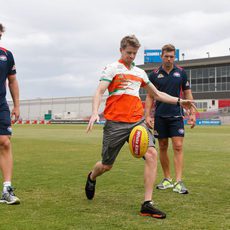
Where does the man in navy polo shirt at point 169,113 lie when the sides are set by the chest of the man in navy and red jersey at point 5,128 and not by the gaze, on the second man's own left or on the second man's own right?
on the second man's own left

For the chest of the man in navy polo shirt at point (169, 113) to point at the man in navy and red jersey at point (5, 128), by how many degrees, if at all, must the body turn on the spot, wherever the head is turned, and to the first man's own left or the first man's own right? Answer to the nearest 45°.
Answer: approximately 45° to the first man's own right

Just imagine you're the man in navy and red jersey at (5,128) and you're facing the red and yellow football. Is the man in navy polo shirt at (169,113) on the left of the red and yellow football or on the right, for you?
left

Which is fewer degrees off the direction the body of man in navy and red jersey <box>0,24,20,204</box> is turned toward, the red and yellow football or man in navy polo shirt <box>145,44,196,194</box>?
the red and yellow football

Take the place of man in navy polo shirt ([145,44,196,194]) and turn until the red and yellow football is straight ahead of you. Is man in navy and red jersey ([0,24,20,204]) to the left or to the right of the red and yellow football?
right

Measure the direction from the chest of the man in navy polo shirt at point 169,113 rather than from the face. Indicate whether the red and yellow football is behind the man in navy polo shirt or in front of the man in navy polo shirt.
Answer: in front

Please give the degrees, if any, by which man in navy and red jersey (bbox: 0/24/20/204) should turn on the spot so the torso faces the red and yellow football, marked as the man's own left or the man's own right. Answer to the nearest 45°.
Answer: approximately 45° to the man's own left

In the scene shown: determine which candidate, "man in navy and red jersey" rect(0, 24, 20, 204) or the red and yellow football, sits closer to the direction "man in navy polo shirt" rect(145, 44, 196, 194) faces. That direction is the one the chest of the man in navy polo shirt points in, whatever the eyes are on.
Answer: the red and yellow football
